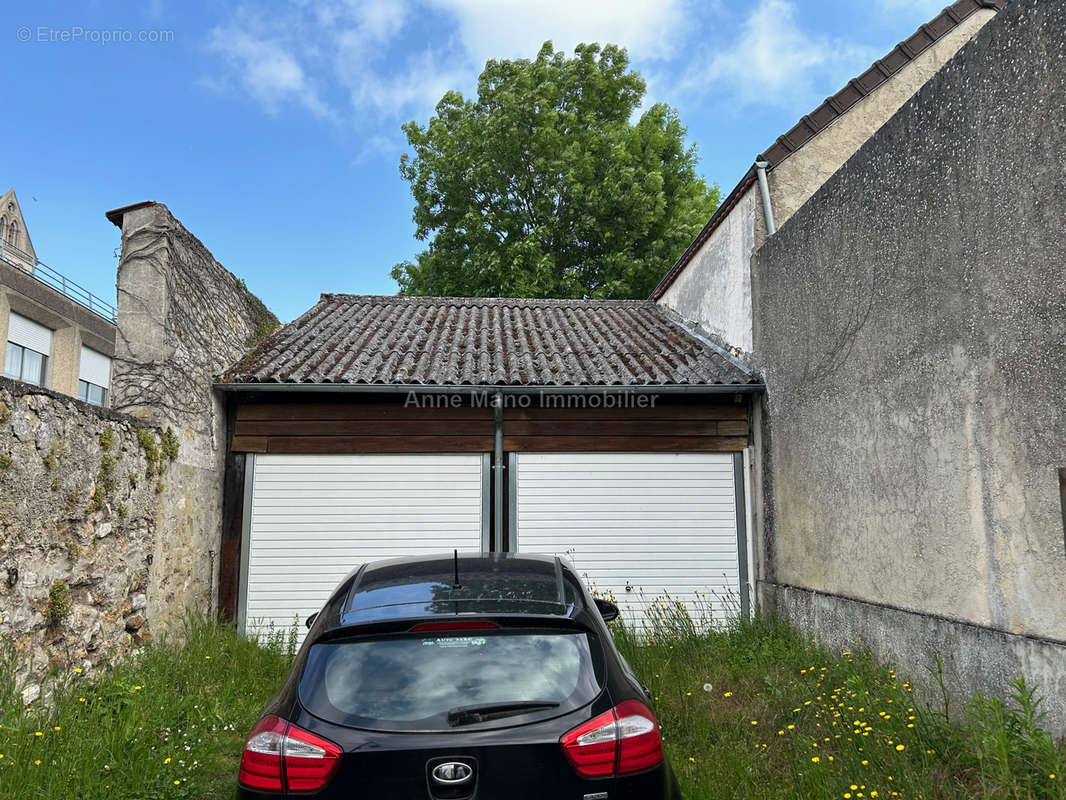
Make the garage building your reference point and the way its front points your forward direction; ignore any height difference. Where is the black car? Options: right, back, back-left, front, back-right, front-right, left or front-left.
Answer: front

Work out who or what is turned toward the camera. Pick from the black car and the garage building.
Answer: the garage building

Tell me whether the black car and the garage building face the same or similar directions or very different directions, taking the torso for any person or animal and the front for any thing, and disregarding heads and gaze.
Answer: very different directions

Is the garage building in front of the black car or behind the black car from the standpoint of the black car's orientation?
in front

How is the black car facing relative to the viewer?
away from the camera

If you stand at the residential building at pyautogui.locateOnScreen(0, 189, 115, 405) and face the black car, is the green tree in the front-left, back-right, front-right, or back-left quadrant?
front-left

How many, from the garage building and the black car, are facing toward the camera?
1

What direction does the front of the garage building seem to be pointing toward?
toward the camera

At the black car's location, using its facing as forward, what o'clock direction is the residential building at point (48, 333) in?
The residential building is roughly at 11 o'clock from the black car.

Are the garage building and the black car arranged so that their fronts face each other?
yes

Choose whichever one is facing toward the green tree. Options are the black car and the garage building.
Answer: the black car

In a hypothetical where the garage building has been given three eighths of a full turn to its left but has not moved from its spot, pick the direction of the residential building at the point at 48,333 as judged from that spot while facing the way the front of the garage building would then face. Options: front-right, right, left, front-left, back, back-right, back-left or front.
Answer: left

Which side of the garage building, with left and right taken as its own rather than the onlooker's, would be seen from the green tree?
back

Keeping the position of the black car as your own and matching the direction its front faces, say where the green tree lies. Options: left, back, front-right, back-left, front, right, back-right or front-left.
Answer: front
